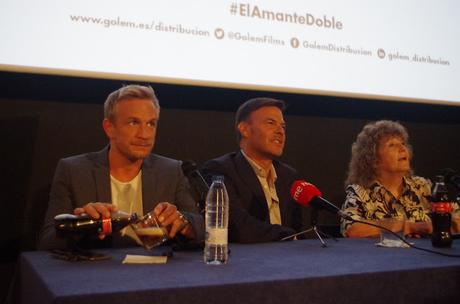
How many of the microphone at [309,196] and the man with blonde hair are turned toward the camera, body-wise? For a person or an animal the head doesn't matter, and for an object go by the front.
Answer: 1

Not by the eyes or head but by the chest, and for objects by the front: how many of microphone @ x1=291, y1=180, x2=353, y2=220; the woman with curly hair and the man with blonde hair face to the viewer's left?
1

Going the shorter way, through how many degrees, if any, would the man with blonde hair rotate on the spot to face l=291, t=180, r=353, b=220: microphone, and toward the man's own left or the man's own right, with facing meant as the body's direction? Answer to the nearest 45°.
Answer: approximately 45° to the man's own left

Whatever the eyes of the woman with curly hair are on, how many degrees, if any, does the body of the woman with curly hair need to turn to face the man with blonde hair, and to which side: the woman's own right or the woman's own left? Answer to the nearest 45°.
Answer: approximately 90° to the woman's own right

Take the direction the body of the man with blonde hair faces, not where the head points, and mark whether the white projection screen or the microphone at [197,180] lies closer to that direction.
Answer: the microphone

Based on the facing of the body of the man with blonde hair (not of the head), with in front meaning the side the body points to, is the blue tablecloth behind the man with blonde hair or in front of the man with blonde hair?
in front

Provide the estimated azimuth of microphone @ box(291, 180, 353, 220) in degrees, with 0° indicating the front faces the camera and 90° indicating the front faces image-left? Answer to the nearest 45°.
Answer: approximately 90°

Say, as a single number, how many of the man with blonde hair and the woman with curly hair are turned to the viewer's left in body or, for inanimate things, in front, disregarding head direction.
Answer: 0

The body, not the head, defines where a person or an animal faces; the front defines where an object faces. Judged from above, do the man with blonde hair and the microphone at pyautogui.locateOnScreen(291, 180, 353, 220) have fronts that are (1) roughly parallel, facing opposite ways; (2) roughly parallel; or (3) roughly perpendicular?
roughly perpendicular

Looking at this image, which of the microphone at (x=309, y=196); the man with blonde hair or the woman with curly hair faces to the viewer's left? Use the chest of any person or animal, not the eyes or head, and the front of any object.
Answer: the microphone

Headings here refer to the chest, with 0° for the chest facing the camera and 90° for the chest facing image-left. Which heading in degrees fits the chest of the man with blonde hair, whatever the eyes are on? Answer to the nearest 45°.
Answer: approximately 0°
